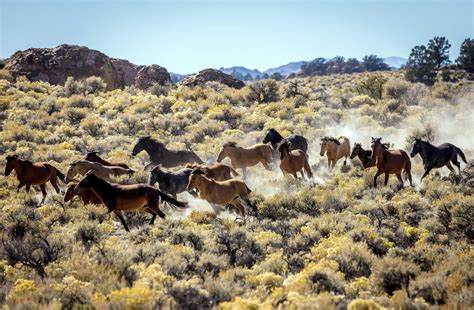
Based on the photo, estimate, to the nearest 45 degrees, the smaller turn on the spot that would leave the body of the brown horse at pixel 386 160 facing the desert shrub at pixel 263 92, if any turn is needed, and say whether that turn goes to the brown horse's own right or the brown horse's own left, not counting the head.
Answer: approximately 90° to the brown horse's own right

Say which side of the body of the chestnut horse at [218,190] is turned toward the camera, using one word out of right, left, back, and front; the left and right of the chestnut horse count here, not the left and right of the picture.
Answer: left

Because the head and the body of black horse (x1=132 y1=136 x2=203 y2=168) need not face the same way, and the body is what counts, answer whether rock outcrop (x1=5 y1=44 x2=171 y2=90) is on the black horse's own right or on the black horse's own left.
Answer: on the black horse's own right

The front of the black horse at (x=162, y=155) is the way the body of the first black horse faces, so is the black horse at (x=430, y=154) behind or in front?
behind

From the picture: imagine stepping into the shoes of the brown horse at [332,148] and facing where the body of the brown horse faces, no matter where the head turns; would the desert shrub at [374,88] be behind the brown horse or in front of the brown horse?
behind

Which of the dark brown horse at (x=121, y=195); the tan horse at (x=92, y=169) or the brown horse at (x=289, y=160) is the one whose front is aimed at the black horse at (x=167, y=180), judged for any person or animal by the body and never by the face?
the brown horse at (x=289, y=160)

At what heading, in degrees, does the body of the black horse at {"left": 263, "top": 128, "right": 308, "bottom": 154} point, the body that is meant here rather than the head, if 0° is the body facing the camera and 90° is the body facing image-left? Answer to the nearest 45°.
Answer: approximately 90°

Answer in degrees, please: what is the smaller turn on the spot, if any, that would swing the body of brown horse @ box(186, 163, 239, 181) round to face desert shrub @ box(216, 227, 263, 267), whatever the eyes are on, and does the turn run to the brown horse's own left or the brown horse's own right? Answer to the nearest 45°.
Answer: approximately 90° to the brown horse's own left

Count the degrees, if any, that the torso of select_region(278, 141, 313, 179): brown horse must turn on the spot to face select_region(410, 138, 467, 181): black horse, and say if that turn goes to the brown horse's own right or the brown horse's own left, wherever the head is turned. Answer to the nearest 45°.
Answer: approximately 135° to the brown horse's own left

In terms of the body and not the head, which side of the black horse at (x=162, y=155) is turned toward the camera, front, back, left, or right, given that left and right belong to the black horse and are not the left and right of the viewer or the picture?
left

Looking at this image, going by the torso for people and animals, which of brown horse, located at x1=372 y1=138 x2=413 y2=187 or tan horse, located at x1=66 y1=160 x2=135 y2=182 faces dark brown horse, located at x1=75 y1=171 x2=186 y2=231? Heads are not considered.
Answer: brown horse, located at x1=372 y1=138 x2=413 y2=187

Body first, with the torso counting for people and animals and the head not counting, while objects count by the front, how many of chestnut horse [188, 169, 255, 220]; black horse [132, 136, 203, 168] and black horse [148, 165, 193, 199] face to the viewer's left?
3

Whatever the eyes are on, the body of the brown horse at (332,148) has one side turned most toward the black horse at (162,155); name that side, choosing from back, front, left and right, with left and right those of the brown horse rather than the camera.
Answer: front

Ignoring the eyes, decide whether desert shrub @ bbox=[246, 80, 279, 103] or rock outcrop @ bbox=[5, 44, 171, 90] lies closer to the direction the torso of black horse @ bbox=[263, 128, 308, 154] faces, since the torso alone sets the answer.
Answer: the rock outcrop

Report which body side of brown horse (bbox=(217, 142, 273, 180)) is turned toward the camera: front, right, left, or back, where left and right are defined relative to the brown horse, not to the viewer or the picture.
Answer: left

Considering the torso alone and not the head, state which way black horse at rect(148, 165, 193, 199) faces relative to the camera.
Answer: to the viewer's left
